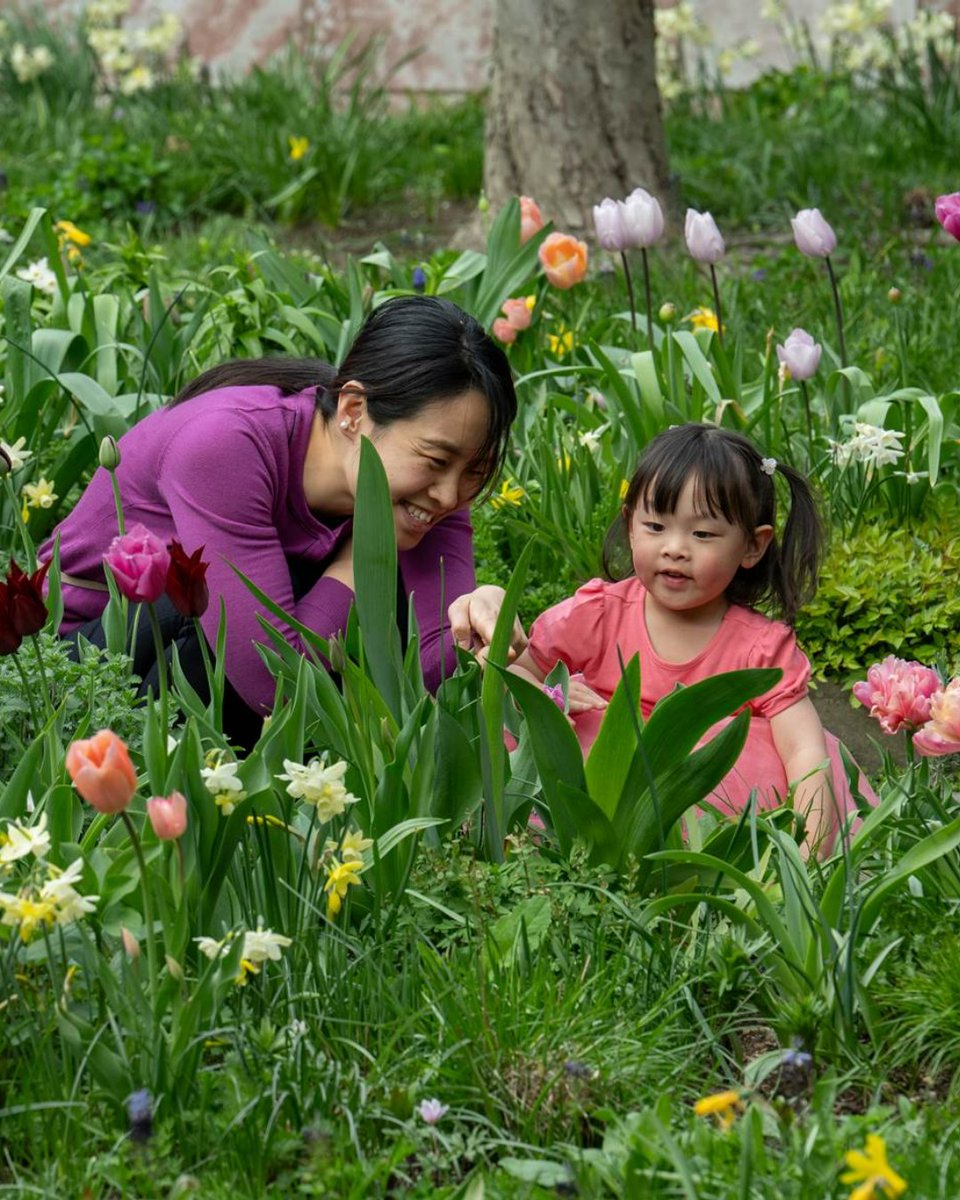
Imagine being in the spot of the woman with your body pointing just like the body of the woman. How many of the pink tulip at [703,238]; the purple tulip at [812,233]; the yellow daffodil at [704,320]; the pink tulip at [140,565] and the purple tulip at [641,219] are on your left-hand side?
4

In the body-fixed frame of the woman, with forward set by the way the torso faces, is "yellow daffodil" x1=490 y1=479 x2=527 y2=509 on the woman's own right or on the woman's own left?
on the woman's own left

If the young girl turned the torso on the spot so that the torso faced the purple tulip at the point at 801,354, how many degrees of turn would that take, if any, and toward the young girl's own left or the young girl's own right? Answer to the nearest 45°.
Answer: approximately 180°

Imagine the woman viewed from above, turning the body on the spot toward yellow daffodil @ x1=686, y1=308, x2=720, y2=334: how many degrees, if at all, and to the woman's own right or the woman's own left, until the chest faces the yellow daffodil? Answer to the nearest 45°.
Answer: approximately 90° to the woman's own left

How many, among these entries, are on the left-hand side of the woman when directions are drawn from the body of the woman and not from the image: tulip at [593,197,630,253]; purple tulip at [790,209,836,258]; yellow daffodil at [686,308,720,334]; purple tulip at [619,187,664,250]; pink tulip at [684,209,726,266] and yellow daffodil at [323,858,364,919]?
5

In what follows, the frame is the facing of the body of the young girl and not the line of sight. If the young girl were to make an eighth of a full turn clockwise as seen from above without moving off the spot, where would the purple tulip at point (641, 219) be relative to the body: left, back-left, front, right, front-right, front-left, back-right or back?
back-right

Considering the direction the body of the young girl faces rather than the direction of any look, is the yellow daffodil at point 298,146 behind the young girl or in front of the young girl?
behind

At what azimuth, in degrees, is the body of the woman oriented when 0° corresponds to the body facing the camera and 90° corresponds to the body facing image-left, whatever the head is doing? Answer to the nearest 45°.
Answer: approximately 315°

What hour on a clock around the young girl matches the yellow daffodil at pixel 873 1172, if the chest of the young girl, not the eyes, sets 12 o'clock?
The yellow daffodil is roughly at 12 o'clock from the young girl.

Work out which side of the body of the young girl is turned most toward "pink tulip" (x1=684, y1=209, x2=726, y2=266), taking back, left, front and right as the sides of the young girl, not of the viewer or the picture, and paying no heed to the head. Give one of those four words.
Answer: back

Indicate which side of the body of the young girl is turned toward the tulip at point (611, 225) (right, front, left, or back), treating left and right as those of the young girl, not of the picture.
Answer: back
